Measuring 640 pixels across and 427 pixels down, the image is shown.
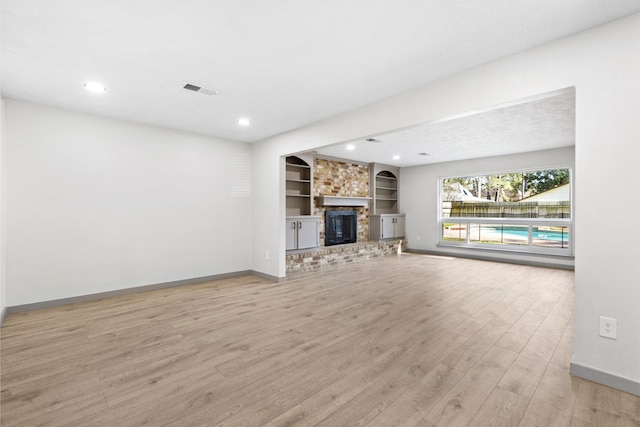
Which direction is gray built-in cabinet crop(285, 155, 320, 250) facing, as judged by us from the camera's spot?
facing the viewer and to the right of the viewer

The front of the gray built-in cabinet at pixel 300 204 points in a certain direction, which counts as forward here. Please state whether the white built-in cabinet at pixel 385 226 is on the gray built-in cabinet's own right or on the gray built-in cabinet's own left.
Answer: on the gray built-in cabinet's own left

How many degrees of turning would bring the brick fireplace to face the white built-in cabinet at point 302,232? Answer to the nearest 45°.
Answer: approximately 90° to its right

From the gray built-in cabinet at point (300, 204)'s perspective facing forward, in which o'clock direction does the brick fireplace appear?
The brick fireplace is roughly at 9 o'clock from the gray built-in cabinet.

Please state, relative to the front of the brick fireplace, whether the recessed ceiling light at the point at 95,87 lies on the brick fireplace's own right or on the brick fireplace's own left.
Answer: on the brick fireplace's own right

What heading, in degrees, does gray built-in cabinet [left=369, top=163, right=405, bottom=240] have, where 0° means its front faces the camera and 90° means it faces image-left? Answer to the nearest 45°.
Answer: approximately 315°

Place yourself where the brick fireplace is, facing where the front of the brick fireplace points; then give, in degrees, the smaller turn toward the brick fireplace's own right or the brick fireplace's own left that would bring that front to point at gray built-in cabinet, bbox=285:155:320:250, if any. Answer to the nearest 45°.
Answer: approximately 90° to the brick fireplace's own right

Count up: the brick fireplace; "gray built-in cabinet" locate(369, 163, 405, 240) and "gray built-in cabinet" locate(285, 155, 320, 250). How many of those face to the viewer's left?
0

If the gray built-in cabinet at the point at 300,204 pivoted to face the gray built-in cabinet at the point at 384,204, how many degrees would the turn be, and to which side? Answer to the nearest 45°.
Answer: approximately 90° to its left

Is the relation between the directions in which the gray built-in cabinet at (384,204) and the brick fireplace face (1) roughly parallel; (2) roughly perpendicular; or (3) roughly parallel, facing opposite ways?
roughly parallel

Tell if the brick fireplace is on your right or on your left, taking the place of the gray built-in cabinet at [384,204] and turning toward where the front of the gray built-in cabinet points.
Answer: on your right

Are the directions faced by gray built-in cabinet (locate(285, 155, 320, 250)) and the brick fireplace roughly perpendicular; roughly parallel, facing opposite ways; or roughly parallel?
roughly parallel
